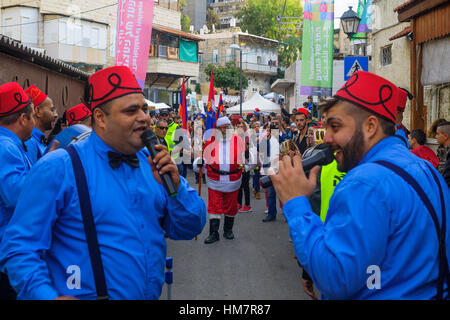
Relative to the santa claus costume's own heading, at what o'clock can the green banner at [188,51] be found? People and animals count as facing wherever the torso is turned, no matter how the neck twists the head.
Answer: The green banner is roughly at 6 o'clock from the santa claus costume.

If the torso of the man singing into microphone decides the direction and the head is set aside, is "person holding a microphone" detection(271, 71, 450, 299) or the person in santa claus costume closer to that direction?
the person holding a microphone

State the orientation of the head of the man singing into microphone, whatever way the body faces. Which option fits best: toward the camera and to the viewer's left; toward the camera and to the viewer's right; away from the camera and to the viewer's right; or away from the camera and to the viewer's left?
toward the camera and to the viewer's right

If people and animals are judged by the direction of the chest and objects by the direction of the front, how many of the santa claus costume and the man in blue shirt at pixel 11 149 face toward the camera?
1

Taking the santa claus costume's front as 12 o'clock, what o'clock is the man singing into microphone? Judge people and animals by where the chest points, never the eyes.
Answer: The man singing into microphone is roughly at 12 o'clock from the santa claus costume.
